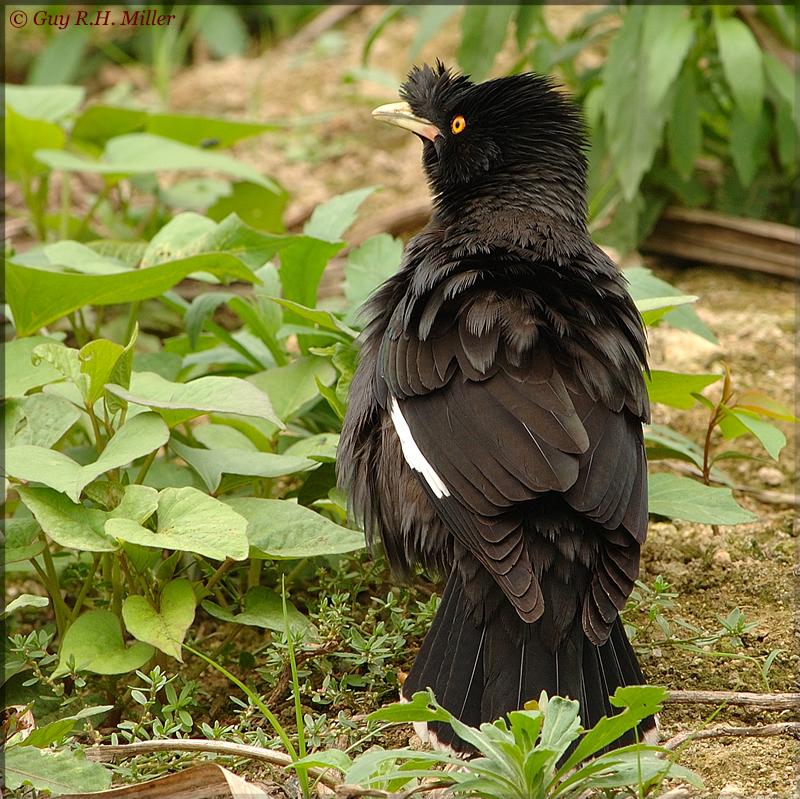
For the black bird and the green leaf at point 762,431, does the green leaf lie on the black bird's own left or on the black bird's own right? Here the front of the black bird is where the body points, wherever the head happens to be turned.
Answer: on the black bird's own right

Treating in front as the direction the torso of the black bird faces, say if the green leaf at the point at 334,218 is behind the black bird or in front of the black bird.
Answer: in front

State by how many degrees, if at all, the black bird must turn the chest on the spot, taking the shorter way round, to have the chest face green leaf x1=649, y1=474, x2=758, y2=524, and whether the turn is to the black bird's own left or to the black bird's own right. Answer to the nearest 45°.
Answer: approximately 90° to the black bird's own right

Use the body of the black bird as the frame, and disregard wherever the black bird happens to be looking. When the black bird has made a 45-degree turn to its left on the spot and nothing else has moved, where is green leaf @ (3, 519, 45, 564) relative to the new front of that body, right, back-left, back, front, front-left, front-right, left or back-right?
front

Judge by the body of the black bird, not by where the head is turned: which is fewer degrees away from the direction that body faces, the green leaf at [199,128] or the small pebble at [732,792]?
the green leaf

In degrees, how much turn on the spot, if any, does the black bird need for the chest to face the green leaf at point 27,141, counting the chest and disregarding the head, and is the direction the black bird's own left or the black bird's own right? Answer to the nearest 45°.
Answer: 0° — it already faces it

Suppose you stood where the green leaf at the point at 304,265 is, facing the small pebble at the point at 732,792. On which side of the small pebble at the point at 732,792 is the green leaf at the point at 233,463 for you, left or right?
right

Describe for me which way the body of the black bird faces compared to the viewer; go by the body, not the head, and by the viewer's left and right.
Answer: facing away from the viewer and to the left of the viewer

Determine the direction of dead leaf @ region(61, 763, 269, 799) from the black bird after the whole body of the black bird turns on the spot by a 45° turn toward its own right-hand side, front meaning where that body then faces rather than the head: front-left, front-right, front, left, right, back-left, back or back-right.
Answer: back-left

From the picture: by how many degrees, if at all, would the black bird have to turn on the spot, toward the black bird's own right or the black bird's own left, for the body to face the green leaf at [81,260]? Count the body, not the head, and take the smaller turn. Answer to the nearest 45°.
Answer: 0° — it already faces it

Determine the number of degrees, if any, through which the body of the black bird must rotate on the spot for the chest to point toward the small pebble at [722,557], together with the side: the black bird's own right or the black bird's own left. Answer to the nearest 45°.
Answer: approximately 90° to the black bird's own right

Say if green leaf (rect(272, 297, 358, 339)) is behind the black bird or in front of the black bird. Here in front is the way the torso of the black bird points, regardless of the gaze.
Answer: in front
